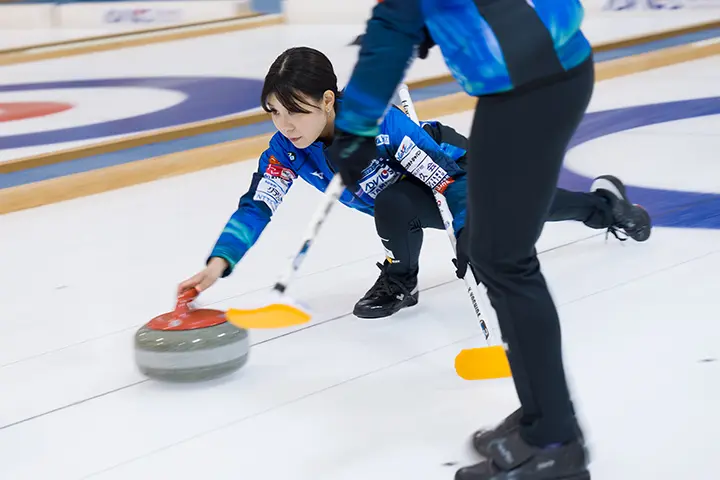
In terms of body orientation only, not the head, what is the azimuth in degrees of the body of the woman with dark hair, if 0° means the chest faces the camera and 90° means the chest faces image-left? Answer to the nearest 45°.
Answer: approximately 45°

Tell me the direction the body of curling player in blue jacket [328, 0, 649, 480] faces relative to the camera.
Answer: to the viewer's left

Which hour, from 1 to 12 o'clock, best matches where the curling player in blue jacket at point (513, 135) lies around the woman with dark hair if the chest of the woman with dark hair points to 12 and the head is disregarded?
The curling player in blue jacket is roughly at 10 o'clock from the woman with dark hair.

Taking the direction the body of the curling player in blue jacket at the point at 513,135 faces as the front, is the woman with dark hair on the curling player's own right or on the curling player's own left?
on the curling player's own right
